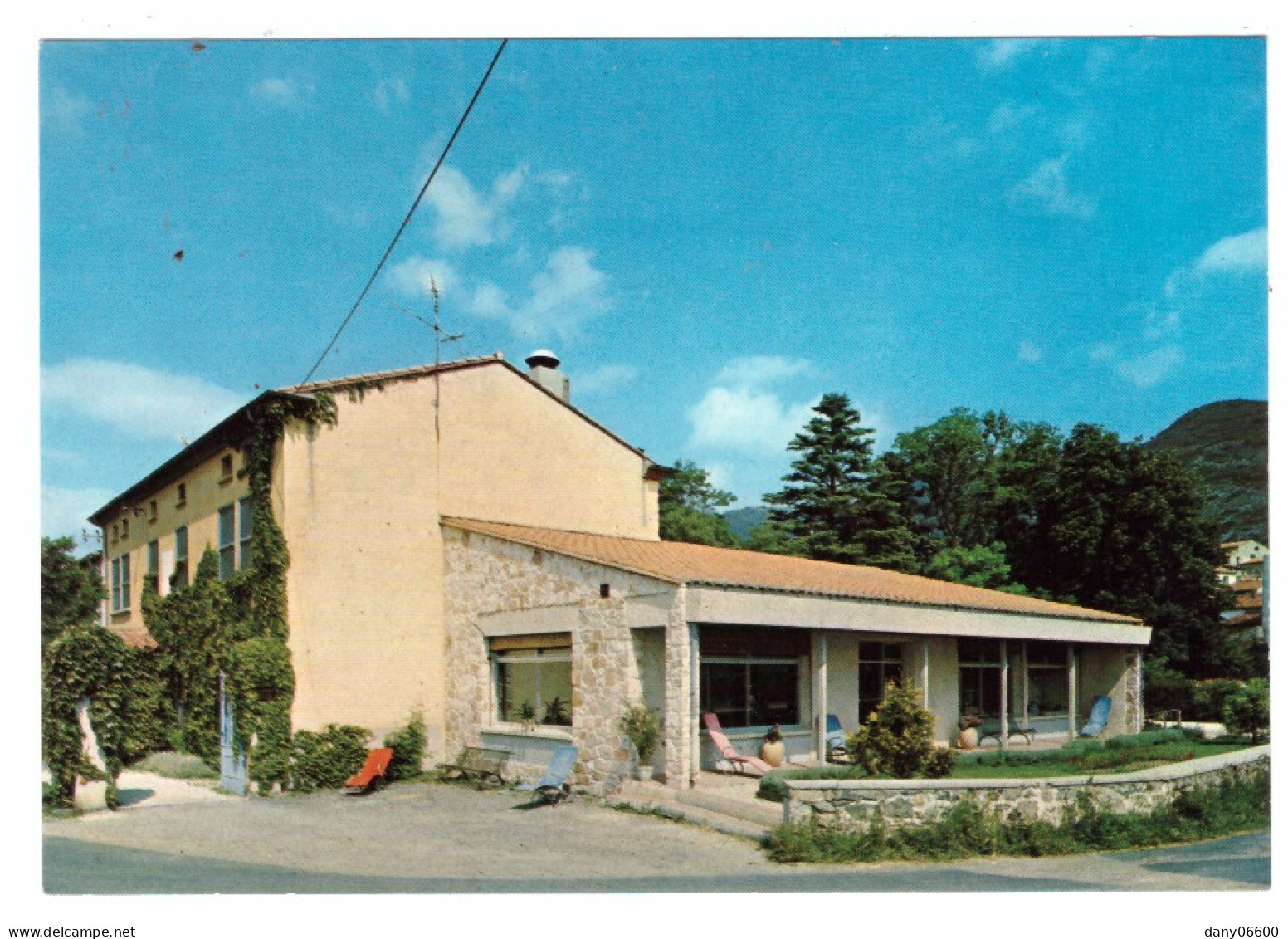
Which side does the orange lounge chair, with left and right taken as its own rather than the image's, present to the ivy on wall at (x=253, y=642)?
right

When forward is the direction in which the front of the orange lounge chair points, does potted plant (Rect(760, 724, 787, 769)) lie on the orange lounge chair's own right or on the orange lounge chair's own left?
on the orange lounge chair's own left

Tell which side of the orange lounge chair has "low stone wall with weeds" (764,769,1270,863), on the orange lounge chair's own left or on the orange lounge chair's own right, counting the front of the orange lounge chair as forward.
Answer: on the orange lounge chair's own left

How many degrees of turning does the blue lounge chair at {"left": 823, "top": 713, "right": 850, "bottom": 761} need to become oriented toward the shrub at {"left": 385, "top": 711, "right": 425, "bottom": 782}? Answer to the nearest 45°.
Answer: approximately 135° to its right

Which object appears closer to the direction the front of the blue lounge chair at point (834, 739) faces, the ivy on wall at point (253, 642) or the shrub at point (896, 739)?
the shrub

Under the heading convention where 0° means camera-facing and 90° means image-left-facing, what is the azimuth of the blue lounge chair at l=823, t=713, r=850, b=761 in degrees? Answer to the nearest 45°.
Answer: approximately 315°

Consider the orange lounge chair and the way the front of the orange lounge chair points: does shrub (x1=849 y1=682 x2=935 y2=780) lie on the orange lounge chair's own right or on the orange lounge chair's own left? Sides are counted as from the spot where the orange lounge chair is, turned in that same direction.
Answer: on the orange lounge chair's own left

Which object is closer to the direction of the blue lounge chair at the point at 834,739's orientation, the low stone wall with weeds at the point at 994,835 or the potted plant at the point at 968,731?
the low stone wall with weeds

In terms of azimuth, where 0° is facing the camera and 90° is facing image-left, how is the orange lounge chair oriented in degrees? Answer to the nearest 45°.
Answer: approximately 45°
